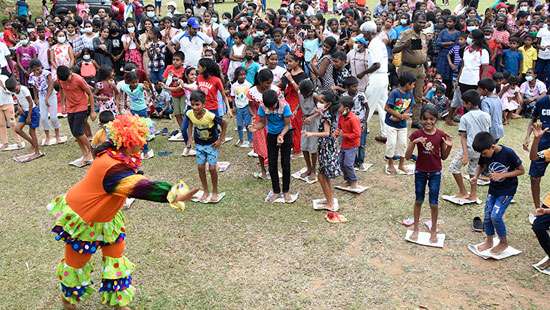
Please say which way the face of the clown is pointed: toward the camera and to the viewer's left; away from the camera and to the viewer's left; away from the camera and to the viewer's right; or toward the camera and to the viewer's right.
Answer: away from the camera and to the viewer's right

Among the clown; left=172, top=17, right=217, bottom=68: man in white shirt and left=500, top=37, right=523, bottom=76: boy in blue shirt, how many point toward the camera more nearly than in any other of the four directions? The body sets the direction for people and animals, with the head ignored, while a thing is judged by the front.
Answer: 2

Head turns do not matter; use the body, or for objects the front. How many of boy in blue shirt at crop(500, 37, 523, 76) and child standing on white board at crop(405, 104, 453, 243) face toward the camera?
2

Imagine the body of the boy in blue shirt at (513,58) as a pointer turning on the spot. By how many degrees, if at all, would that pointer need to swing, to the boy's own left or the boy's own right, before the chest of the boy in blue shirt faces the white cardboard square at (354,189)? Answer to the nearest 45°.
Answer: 0° — they already face it

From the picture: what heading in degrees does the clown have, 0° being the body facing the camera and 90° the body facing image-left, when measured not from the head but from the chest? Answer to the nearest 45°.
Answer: approximately 225°
